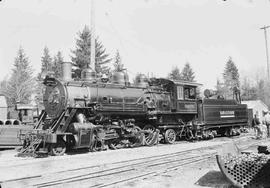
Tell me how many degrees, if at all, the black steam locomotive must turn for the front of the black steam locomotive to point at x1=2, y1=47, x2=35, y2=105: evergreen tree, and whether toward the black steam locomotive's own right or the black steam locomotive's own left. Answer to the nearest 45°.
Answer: approximately 90° to the black steam locomotive's own right

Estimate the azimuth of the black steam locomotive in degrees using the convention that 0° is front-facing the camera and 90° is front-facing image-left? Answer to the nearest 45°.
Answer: approximately 45°

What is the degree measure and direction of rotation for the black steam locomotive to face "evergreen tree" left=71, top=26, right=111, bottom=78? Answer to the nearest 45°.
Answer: approximately 135° to its right
